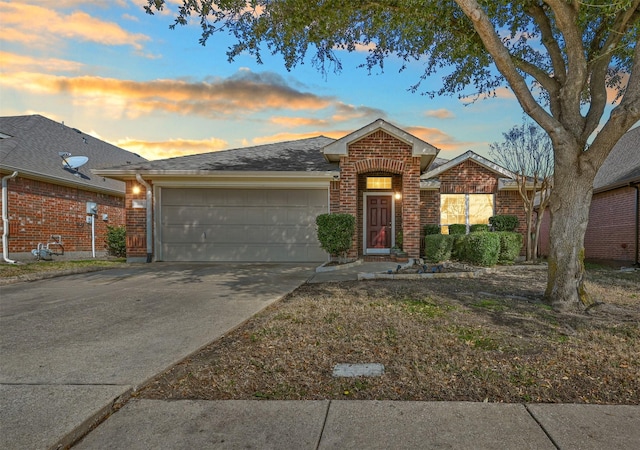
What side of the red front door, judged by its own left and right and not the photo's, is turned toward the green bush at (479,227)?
left

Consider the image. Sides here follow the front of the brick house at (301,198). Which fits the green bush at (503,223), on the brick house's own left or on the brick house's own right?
on the brick house's own left

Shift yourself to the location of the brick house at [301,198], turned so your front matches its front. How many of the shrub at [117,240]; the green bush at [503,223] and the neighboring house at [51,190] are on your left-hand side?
1

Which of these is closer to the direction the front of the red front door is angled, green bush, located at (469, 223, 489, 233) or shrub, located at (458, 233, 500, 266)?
the shrub

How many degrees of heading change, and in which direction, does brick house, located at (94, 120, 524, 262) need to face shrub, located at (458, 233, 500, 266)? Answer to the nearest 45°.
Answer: approximately 90° to its left

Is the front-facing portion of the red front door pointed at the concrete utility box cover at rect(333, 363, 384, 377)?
yes

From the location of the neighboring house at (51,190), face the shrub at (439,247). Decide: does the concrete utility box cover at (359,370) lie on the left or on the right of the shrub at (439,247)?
right

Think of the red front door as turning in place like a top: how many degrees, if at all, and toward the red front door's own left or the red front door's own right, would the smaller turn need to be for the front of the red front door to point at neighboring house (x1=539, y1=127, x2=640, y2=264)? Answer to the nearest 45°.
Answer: approximately 90° to the red front door's own left

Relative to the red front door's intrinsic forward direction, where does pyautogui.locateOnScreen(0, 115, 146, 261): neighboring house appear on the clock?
The neighboring house is roughly at 3 o'clock from the red front door.

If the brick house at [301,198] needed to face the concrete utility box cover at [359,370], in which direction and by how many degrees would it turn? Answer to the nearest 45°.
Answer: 0° — it already faces it

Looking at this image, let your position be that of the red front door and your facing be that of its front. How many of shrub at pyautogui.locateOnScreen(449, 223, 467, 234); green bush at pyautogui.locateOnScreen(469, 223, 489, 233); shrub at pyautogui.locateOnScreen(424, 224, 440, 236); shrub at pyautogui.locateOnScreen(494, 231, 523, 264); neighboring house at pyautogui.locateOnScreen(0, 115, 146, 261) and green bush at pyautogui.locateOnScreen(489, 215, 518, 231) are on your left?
5

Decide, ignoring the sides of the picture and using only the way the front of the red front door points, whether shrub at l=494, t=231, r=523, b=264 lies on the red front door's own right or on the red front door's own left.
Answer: on the red front door's own left

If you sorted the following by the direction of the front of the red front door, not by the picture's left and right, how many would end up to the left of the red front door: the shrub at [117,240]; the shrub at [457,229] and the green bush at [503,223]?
2

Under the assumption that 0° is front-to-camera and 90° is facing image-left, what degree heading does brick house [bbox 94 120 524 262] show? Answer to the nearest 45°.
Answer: approximately 0°
